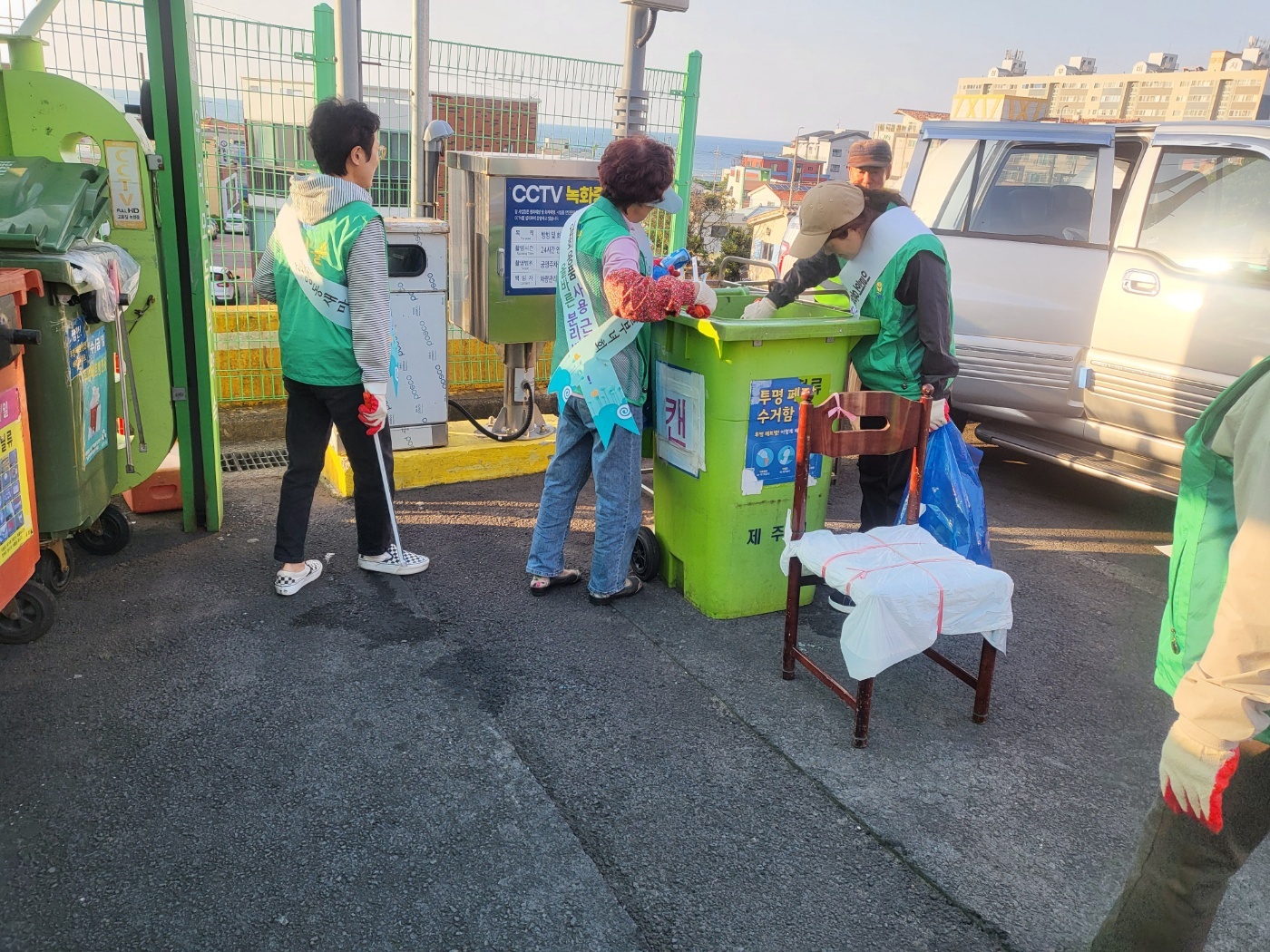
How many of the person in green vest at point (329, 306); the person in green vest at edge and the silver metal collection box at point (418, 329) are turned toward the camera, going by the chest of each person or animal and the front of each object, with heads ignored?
1

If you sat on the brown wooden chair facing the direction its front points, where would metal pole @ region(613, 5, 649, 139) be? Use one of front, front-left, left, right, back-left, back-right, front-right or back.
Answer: back

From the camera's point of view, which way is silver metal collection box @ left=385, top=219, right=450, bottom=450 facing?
toward the camera

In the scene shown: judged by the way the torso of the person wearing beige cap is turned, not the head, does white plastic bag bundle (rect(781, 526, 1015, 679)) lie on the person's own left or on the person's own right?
on the person's own left

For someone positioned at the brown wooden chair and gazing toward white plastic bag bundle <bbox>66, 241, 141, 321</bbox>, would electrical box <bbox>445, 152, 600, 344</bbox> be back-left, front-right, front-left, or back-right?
front-right

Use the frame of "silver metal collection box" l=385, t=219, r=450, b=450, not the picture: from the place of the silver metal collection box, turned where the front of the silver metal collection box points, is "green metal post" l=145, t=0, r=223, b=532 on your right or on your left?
on your right

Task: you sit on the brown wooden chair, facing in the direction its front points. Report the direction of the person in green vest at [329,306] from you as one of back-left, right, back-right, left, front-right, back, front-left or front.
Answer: back-right

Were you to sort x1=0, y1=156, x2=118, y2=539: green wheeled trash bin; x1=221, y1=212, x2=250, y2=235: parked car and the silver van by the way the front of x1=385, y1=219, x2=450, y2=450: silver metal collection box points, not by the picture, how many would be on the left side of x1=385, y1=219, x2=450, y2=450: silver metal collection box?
1

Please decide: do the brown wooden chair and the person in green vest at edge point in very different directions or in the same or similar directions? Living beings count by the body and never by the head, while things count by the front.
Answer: very different directions

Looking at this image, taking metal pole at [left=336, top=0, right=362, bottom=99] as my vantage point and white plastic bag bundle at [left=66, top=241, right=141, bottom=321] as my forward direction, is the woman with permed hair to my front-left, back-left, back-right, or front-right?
front-left

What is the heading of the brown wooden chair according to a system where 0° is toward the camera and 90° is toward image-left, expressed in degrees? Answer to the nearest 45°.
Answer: approximately 315°

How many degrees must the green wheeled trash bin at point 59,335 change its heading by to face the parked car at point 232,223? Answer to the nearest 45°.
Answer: approximately 90° to its left

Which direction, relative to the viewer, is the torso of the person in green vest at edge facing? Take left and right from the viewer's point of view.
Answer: facing to the left of the viewer
